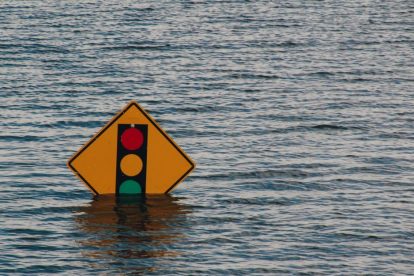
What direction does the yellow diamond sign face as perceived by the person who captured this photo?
facing the viewer
